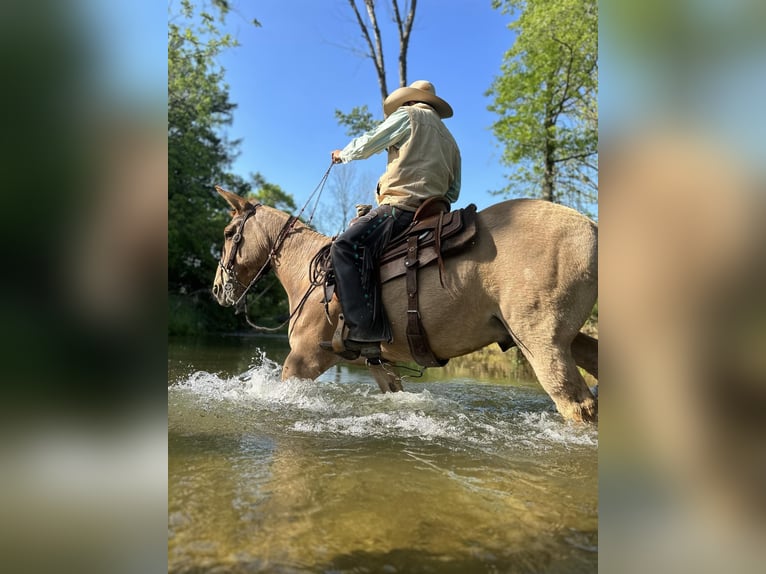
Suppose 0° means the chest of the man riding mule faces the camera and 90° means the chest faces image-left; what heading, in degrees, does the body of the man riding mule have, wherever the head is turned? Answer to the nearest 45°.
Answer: approximately 135°

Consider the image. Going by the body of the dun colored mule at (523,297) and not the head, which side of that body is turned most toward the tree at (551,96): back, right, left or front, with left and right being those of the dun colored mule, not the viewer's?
right

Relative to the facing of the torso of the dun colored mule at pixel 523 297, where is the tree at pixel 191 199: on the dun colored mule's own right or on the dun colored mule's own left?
on the dun colored mule's own right

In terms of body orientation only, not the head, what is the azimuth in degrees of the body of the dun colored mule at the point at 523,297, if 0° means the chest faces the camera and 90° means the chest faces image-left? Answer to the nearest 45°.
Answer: approximately 90°
